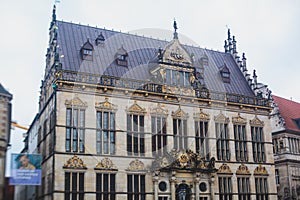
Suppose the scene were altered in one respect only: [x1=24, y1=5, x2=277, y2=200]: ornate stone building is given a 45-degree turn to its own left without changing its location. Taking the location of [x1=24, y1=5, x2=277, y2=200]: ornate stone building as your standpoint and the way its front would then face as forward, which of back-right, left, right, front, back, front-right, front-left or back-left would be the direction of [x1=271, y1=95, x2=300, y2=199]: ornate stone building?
front-left

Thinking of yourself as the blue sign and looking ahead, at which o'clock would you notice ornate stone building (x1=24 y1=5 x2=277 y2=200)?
The ornate stone building is roughly at 8 o'clock from the blue sign.

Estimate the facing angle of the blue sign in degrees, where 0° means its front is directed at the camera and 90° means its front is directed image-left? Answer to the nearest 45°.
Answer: approximately 0°

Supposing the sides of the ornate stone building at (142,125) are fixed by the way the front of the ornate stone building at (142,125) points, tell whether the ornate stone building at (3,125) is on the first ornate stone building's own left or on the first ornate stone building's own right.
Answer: on the first ornate stone building's own right

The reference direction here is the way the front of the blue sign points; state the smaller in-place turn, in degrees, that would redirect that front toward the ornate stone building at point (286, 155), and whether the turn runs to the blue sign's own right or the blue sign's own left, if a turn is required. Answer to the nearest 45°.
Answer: approximately 135° to the blue sign's own left

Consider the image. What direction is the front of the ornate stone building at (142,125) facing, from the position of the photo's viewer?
facing the viewer and to the right of the viewer

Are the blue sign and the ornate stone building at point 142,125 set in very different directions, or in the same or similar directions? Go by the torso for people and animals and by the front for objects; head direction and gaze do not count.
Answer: same or similar directions

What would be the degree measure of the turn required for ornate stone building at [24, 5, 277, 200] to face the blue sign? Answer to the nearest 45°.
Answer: approximately 90° to its right

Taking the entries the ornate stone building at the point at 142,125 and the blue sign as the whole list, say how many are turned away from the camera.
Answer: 0
